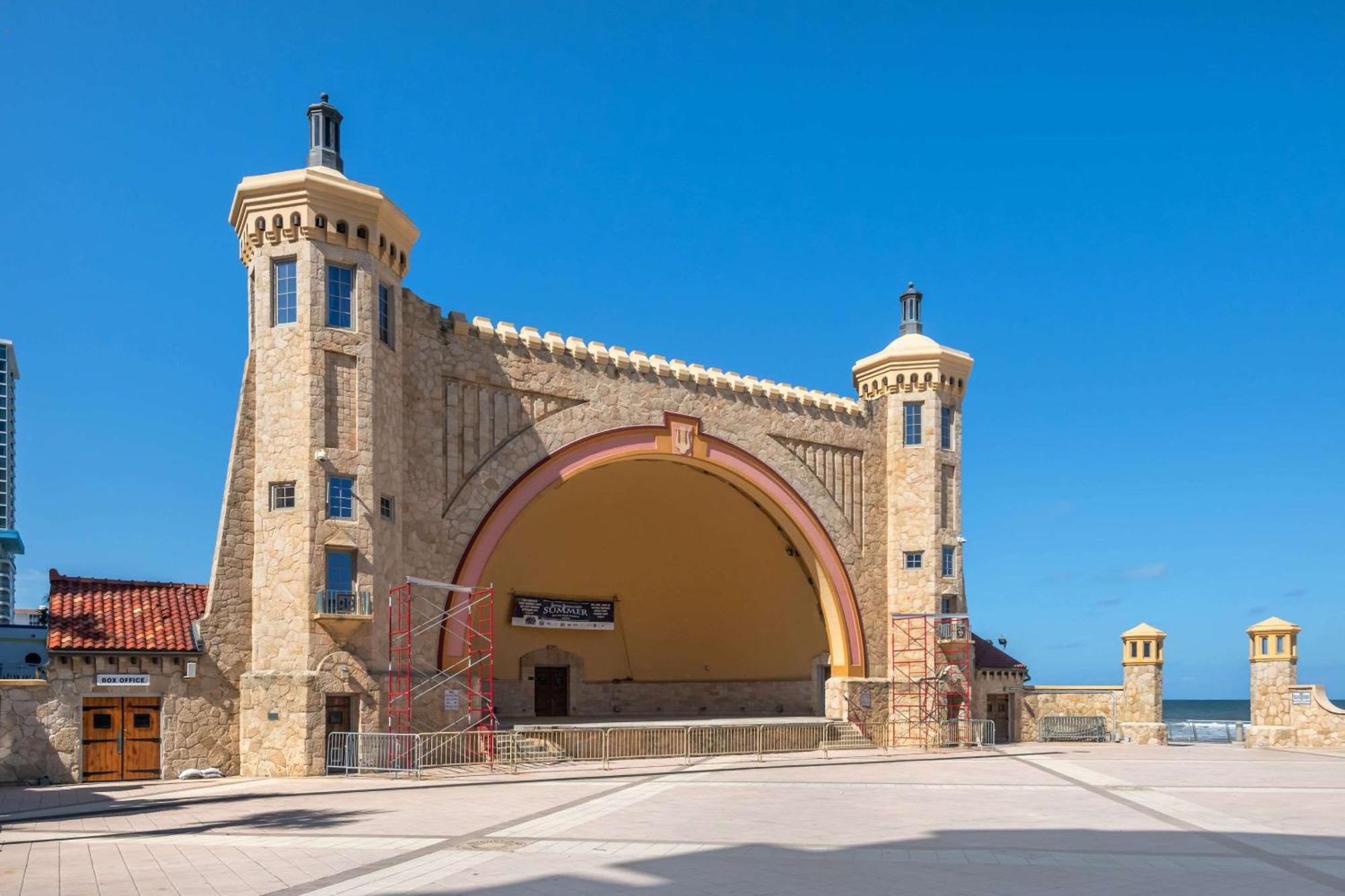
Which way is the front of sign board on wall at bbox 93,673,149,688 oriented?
toward the camera

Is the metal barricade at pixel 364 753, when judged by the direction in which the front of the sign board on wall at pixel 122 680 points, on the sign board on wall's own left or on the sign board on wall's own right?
on the sign board on wall's own left
